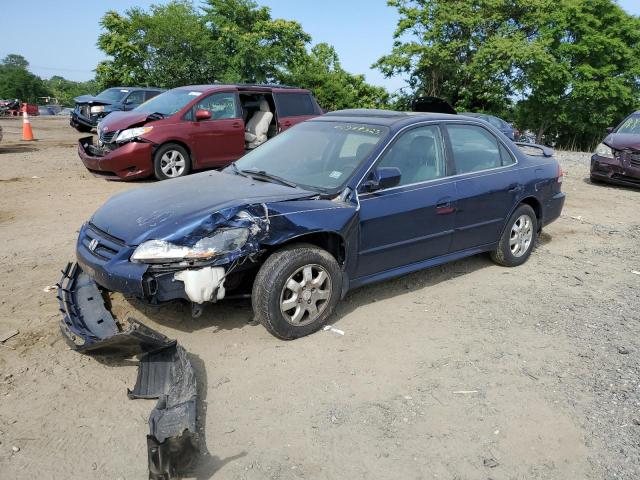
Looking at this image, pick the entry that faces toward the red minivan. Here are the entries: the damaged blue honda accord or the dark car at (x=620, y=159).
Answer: the dark car

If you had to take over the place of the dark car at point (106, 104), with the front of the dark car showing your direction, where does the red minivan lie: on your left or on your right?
on your left

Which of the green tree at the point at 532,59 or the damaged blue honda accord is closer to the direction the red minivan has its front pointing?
the damaged blue honda accord

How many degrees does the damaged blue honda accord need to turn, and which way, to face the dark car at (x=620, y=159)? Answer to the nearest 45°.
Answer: approximately 180°

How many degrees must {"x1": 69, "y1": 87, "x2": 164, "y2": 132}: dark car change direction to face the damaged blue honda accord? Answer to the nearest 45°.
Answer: approximately 45° to its left

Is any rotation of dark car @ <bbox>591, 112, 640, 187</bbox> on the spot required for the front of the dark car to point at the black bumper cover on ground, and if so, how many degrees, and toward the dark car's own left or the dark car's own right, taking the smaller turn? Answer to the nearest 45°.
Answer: approximately 45° to the dark car's own left

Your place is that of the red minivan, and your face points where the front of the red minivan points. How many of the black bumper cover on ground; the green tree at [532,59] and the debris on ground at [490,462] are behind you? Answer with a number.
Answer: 1

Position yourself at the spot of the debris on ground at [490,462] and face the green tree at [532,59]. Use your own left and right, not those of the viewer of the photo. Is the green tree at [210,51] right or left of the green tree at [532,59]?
left

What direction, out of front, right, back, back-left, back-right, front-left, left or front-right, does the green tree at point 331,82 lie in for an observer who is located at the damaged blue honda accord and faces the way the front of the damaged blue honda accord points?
back-right

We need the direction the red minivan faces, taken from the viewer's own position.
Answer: facing the viewer and to the left of the viewer

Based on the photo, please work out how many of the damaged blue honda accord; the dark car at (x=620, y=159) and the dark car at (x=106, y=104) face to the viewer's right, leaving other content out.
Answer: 0

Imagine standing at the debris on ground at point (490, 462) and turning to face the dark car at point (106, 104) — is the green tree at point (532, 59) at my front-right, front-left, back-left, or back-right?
front-right

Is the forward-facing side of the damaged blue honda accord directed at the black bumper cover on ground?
yes

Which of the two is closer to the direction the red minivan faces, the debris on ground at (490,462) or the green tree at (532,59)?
the debris on ground
